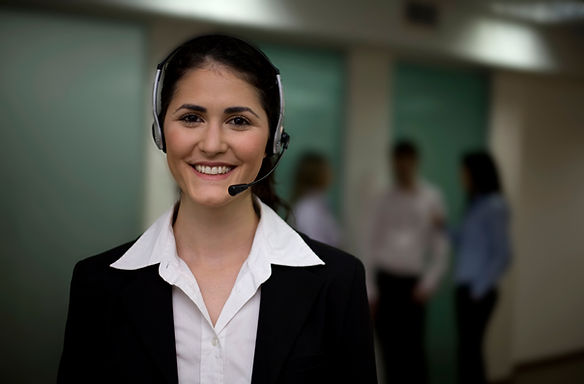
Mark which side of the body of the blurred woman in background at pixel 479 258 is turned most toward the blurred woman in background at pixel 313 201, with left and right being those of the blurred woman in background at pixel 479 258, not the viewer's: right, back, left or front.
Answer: front

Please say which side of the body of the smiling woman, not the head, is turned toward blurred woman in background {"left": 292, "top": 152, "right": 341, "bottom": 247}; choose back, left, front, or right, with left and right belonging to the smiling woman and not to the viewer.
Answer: back

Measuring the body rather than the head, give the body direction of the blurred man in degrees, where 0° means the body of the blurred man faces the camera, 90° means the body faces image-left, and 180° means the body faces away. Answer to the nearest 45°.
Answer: approximately 0°

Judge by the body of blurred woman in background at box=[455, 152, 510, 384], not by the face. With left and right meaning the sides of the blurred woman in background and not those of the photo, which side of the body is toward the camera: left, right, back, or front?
left

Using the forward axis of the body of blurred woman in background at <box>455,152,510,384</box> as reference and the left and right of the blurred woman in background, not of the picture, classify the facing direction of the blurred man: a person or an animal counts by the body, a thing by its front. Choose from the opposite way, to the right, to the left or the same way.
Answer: to the left

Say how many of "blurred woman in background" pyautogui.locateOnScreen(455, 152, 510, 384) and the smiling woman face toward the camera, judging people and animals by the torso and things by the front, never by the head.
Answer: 1

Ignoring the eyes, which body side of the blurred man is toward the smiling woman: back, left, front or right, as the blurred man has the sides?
front

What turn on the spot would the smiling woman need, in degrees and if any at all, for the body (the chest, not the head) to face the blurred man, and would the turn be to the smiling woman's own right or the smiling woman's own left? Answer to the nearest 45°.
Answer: approximately 135° to the smiling woman's own left

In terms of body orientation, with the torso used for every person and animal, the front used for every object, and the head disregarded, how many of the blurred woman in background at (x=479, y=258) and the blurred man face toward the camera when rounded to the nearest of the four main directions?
1
